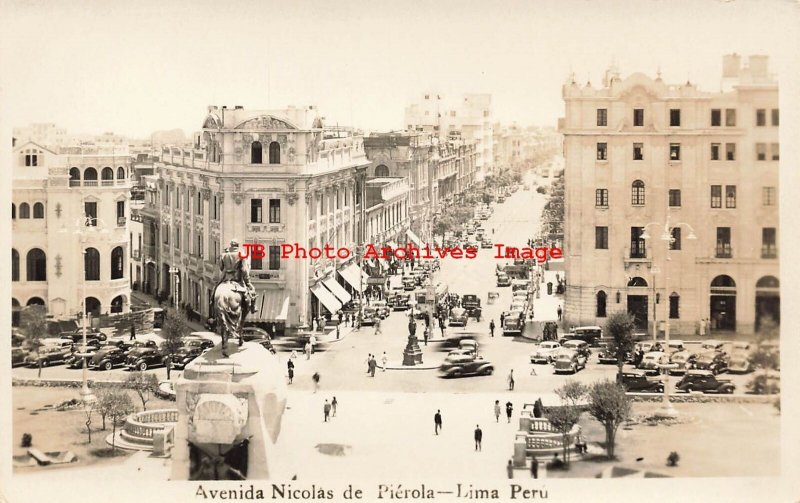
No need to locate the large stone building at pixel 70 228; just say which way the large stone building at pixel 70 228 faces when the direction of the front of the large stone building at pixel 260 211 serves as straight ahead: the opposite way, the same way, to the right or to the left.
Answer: the same way

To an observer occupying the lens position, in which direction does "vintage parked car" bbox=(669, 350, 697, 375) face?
facing the viewer and to the left of the viewer

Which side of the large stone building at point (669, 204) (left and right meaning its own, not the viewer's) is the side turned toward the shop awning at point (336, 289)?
right

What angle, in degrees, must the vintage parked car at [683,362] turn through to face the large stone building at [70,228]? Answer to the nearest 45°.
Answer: approximately 45° to its right

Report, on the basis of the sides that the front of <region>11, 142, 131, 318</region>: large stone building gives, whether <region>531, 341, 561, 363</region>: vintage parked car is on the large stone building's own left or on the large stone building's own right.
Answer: on the large stone building's own left

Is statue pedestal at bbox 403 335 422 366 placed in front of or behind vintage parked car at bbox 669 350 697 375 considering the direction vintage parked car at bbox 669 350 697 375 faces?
in front

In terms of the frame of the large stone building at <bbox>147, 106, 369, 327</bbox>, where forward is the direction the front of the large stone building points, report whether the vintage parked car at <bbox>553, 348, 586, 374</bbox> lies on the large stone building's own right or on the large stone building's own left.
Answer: on the large stone building's own left

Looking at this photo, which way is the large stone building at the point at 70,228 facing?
toward the camera

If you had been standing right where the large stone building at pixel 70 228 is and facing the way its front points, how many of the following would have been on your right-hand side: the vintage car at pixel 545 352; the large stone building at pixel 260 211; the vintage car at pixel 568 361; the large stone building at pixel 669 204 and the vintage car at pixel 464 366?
0

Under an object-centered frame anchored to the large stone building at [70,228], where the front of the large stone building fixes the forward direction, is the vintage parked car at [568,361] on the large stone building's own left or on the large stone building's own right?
on the large stone building's own left

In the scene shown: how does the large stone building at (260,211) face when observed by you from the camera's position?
facing the viewer

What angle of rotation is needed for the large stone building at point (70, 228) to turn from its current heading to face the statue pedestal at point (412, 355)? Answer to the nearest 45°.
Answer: approximately 90° to its left

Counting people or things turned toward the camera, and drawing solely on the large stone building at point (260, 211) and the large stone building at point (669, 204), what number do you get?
2

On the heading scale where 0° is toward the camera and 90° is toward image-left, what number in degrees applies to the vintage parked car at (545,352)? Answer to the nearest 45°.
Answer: approximately 45°

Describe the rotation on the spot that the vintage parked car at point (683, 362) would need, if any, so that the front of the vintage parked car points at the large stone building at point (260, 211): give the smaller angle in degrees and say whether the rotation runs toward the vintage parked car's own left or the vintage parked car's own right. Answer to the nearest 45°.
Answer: approximately 45° to the vintage parked car's own right
